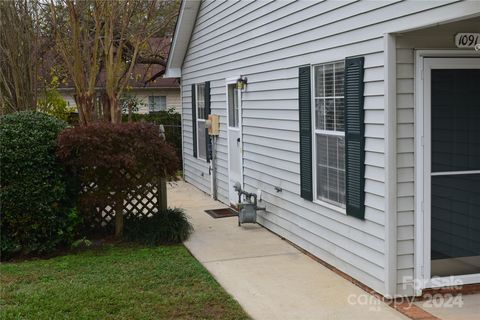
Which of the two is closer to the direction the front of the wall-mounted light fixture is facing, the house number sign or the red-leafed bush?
the red-leafed bush

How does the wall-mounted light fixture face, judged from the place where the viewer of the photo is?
facing the viewer and to the left of the viewer

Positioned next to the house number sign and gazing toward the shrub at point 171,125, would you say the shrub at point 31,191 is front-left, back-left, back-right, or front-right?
front-left

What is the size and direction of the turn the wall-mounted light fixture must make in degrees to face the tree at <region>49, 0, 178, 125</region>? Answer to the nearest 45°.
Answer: approximately 90° to its right

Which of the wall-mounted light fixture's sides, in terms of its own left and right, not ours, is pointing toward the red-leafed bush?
front

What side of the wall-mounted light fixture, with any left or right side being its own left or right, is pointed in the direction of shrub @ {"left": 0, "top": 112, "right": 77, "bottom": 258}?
front

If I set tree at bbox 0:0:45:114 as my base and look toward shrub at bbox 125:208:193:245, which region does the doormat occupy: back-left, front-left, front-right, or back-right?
front-left

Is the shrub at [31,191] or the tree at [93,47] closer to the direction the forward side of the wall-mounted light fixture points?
the shrub

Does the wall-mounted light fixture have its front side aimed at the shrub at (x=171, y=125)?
no

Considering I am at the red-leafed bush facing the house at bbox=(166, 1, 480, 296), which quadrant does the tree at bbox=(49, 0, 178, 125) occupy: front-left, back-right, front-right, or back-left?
back-left
